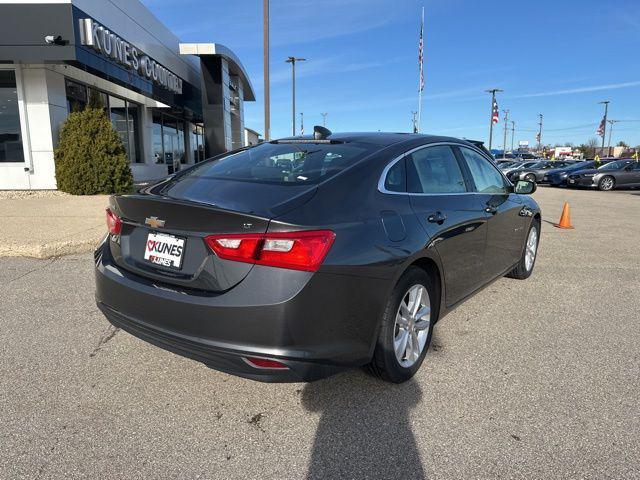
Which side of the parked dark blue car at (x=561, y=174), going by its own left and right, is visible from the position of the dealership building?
front

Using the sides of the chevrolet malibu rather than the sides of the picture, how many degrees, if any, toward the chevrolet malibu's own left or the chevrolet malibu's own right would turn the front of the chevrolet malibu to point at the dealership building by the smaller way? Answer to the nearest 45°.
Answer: approximately 90° to the chevrolet malibu's own left

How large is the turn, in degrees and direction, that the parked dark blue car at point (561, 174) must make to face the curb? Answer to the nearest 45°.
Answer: approximately 45° to its left

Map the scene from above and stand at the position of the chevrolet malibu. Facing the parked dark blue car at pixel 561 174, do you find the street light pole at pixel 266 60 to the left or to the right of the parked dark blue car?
left

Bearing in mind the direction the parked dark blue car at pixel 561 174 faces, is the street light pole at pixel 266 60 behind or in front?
in front

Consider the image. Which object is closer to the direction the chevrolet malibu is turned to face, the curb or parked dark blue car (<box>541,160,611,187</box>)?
the parked dark blue car

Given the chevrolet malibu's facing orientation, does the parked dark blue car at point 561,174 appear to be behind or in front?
in front

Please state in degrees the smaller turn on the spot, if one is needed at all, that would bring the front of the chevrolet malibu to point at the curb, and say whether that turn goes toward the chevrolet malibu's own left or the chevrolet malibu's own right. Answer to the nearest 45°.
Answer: approximately 90° to the chevrolet malibu's own left

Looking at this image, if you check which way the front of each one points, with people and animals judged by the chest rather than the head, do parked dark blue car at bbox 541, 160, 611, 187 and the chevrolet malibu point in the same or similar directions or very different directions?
very different directions

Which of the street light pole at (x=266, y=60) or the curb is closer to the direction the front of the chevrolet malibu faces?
the street light pole

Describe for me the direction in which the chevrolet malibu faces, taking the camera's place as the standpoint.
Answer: facing away from the viewer and to the right of the viewer
